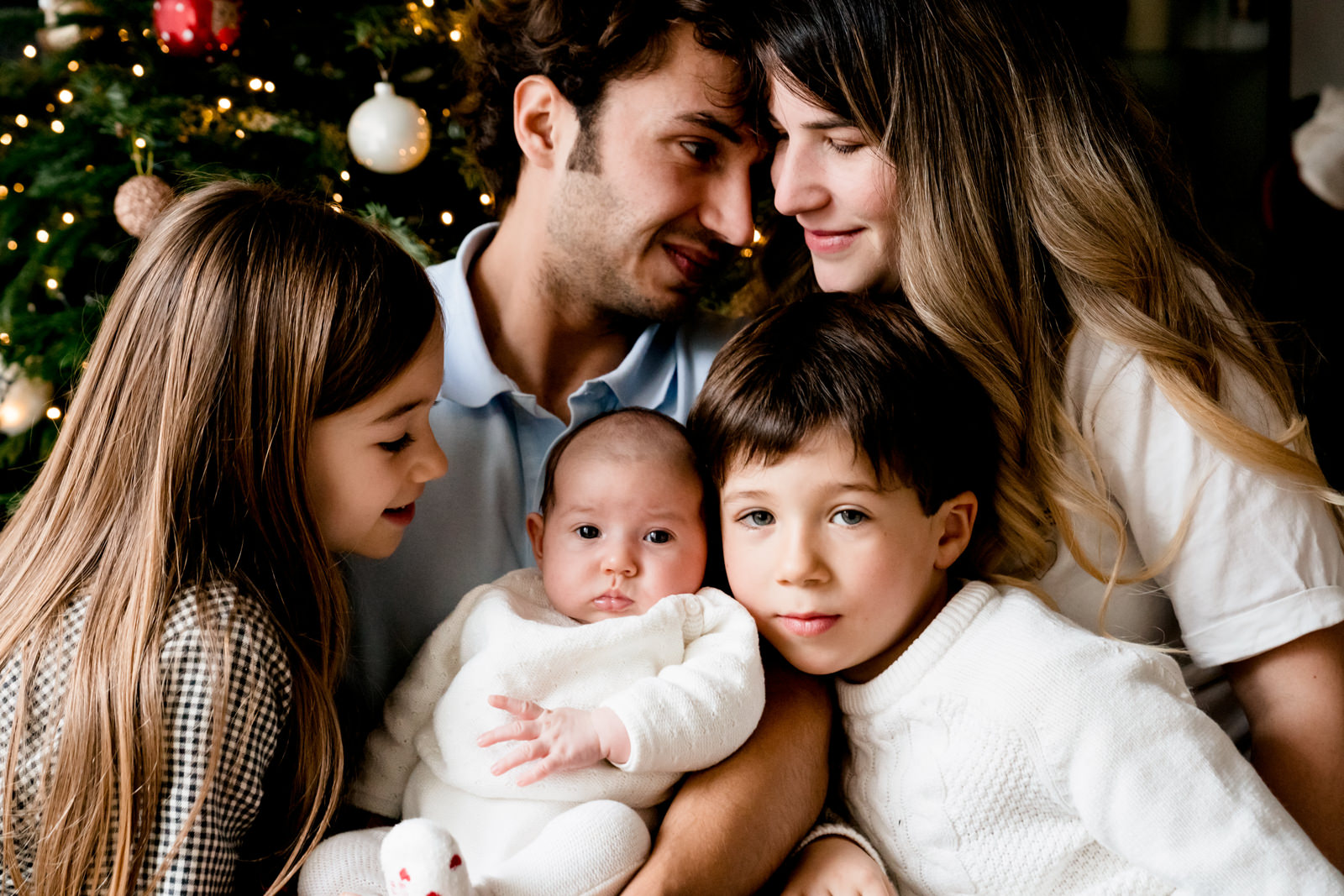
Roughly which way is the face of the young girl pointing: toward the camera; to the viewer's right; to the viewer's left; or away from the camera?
to the viewer's right

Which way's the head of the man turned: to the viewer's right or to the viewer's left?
to the viewer's right

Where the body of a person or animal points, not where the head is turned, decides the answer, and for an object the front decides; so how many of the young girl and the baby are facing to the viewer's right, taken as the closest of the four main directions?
1

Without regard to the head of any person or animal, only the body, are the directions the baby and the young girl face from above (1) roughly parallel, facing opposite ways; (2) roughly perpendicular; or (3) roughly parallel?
roughly perpendicular

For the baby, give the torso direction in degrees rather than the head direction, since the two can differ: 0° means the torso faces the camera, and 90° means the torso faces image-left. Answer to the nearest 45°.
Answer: approximately 0°

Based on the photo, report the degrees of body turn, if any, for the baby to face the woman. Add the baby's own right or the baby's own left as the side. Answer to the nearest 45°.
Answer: approximately 90° to the baby's own left

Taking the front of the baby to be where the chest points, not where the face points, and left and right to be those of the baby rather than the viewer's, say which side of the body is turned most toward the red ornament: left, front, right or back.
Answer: back

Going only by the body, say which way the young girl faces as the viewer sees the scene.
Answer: to the viewer's right

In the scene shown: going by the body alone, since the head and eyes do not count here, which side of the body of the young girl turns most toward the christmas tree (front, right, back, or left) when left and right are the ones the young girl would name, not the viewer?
left

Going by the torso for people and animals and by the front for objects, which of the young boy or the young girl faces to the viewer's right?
the young girl
